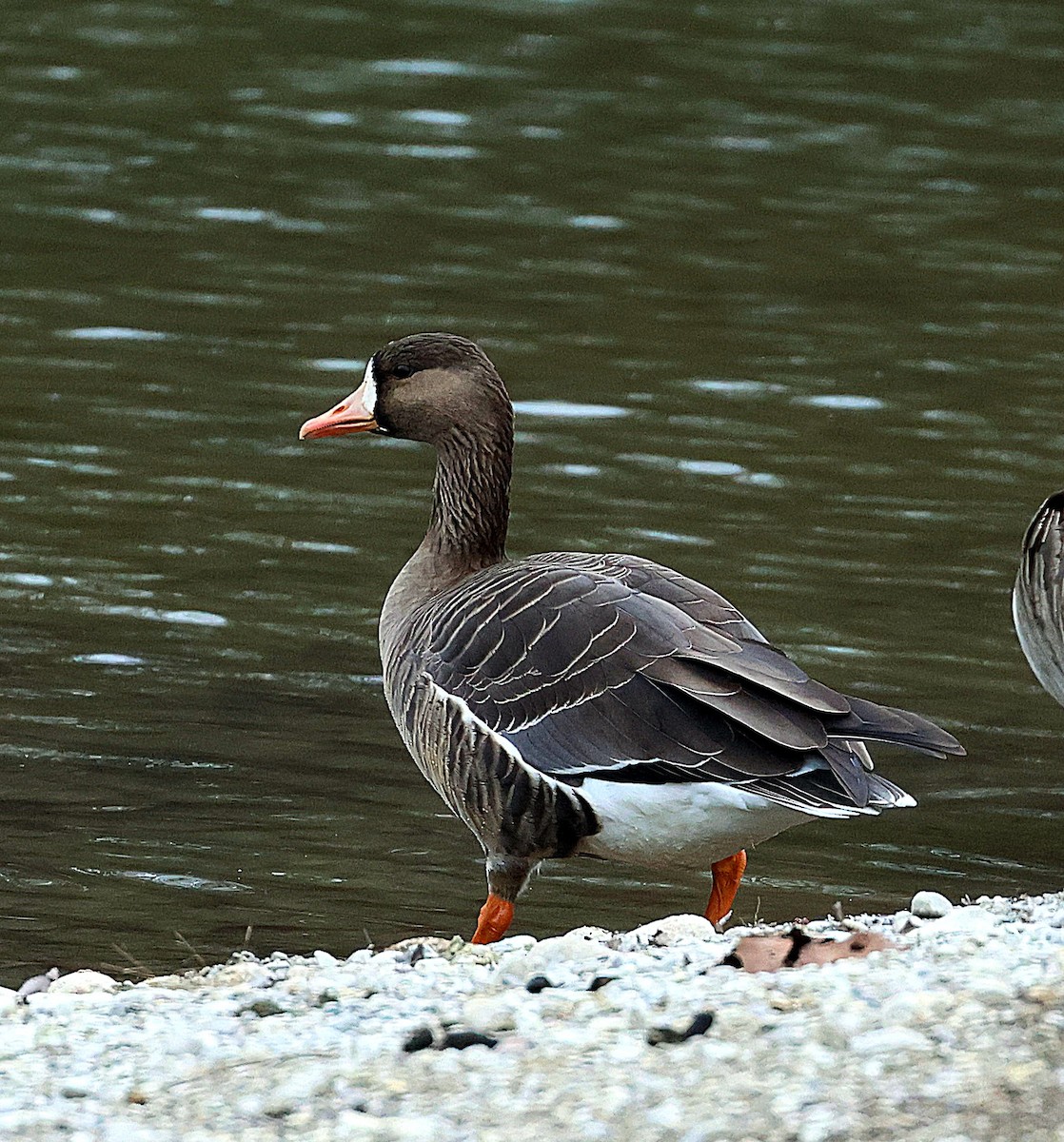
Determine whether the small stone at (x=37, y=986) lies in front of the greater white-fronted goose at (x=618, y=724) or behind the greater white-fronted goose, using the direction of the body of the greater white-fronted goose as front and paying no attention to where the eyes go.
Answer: in front

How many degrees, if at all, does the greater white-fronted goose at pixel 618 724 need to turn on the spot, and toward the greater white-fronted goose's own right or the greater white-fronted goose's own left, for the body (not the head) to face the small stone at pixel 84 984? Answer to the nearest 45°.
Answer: approximately 45° to the greater white-fronted goose's own left

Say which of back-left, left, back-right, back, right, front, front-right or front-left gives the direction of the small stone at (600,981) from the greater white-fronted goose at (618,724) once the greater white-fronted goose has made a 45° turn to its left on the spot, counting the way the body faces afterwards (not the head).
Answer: front-left

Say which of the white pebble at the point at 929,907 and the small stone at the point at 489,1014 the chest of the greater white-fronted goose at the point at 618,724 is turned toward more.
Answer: the small stone

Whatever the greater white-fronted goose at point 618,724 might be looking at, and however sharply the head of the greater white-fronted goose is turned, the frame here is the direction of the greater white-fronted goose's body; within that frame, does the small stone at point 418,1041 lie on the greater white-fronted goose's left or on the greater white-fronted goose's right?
on the greater white-fronted goose's left

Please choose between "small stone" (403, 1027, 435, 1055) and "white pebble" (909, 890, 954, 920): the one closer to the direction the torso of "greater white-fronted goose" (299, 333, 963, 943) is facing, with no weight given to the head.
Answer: the small stone

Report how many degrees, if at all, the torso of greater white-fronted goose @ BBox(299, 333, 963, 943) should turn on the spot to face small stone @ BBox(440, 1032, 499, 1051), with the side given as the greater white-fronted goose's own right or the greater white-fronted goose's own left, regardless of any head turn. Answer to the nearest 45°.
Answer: approximately 90° to the greater white-fronted goose's own left

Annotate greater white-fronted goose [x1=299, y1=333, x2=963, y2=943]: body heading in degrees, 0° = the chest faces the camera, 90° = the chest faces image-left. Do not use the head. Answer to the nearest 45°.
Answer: approximately 90°

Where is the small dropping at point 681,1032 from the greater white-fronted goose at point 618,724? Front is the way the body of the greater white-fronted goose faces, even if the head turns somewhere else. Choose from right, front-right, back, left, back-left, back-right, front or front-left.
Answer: left

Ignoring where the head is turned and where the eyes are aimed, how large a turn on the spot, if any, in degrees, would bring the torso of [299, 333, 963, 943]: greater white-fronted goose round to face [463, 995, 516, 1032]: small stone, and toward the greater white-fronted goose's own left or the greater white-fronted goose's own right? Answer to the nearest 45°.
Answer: approximately 90° to the greater white-fronted goose's own left

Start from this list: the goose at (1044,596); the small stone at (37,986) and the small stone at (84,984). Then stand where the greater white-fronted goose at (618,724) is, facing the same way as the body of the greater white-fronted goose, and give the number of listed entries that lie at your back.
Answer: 1

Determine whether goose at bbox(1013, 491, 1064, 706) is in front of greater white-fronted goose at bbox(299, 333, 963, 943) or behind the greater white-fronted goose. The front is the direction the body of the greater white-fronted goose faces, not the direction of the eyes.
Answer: behind
